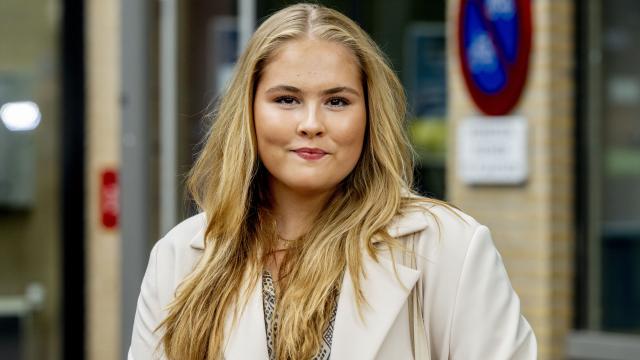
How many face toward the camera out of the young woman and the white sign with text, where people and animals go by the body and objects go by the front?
2

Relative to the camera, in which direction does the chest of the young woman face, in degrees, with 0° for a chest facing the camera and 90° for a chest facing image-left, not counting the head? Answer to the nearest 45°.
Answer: approximately 0°

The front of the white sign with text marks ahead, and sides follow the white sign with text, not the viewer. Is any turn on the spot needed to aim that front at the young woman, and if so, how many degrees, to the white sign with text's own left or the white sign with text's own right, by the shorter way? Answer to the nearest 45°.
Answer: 0° — it already faces them

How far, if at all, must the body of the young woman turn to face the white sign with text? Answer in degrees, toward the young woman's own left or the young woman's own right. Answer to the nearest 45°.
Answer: approximately 180°
